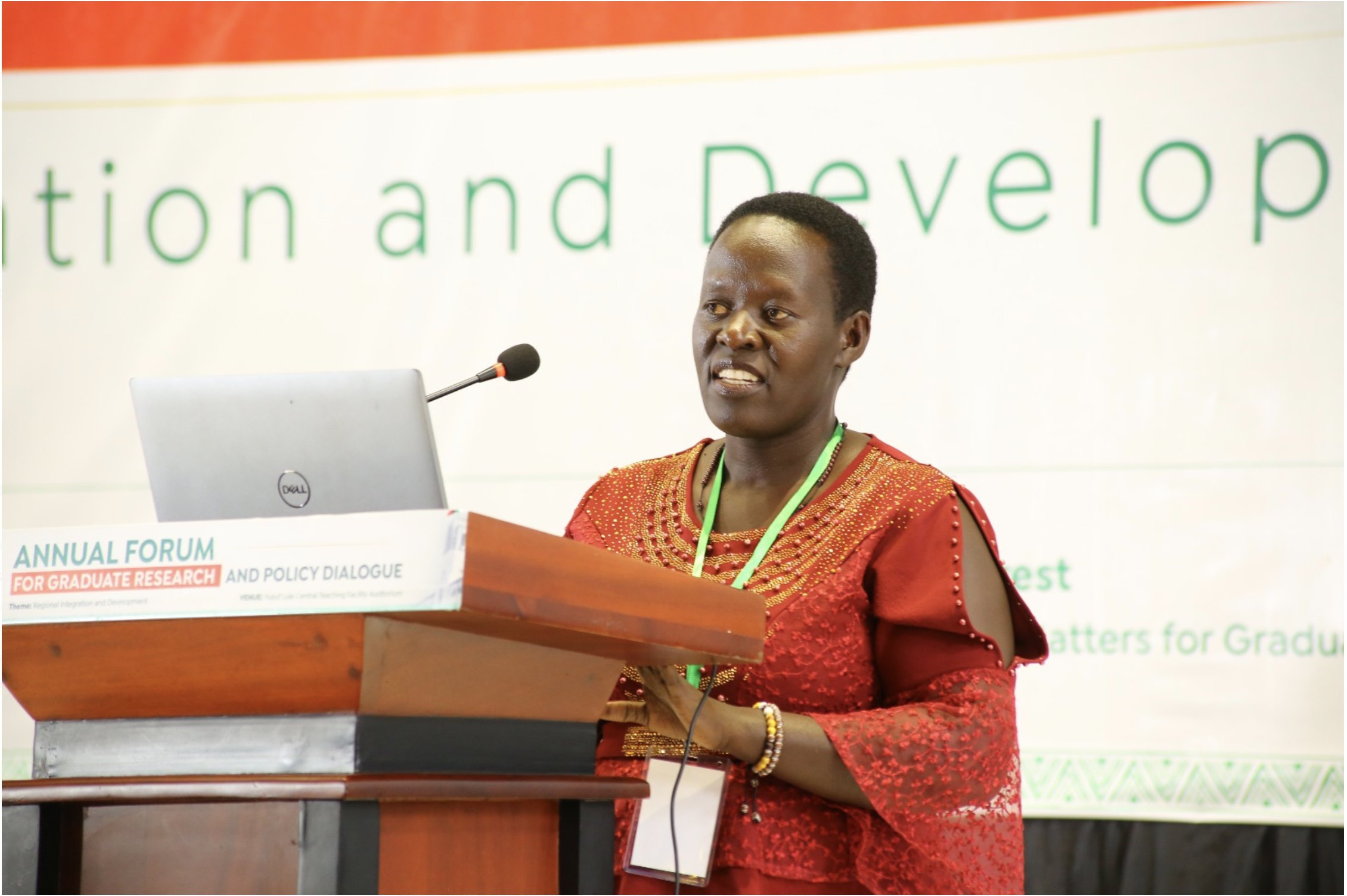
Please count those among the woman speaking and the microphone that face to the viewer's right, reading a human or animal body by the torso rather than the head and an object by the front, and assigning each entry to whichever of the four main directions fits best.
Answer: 1

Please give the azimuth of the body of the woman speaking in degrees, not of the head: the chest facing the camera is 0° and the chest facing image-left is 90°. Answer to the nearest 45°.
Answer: approximately 45°

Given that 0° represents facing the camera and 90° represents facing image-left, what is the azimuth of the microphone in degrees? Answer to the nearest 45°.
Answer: approximately 270°
